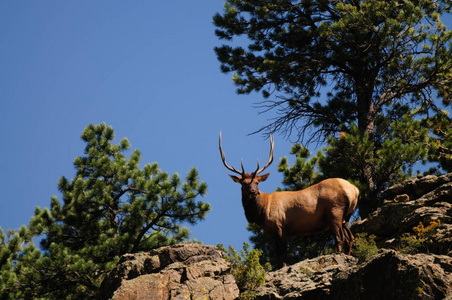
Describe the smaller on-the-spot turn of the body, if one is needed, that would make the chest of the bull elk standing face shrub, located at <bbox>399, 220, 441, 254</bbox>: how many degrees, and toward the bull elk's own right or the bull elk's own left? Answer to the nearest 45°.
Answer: approximately 135° to the bull elk's own left

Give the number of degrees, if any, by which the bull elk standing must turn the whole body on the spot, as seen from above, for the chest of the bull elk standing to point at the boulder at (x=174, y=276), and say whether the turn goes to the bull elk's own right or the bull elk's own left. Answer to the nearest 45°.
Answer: approximately 45° to the bull elk's own left

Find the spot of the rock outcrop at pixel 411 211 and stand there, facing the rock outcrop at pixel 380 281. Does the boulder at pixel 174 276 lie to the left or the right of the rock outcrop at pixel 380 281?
right

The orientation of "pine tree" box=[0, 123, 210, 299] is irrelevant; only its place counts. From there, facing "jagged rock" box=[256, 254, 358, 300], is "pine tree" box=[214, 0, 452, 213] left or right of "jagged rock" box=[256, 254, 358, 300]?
left

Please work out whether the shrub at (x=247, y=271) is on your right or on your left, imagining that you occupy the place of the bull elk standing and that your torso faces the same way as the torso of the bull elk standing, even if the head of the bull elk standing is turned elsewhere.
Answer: on your left

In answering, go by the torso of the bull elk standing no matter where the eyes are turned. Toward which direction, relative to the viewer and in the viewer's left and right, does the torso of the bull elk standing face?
facing to the left of the viewer

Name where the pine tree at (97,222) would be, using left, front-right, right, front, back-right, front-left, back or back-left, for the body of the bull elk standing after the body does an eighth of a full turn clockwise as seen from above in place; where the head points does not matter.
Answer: front
